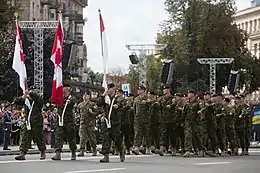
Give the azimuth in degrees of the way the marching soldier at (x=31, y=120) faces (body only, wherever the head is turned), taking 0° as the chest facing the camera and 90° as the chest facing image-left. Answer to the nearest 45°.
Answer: approximately 45°

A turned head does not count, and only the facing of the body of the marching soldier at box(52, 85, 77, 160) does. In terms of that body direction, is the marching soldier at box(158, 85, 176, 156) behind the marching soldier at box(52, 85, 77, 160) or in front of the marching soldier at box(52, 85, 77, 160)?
behind

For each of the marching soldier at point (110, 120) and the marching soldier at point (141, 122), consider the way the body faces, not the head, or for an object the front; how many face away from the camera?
0

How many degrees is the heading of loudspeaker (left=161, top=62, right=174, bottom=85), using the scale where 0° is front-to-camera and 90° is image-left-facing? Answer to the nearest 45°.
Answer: approximately 315°

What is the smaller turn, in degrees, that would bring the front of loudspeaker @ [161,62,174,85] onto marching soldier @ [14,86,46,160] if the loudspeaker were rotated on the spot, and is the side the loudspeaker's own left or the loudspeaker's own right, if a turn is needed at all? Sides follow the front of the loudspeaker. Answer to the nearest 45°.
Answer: approximately 45° to the loudspeaker's own right

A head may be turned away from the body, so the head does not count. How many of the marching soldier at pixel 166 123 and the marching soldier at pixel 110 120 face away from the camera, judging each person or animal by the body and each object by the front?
0

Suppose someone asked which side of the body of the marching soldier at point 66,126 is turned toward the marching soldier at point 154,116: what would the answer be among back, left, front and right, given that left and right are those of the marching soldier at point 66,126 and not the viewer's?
back

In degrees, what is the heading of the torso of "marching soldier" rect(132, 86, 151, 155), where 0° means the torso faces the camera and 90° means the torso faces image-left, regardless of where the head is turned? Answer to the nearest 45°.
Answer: approximately 45°

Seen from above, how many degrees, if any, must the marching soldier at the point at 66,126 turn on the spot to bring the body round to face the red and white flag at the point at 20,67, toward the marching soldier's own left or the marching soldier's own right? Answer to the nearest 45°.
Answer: approximately 90° to the marching soldier's own right

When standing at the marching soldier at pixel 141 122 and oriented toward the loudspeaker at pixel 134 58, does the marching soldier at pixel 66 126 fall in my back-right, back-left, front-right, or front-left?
back-left

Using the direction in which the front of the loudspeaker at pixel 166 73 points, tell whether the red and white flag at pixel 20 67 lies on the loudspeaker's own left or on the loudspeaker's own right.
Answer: on the loudspeaker's own right
